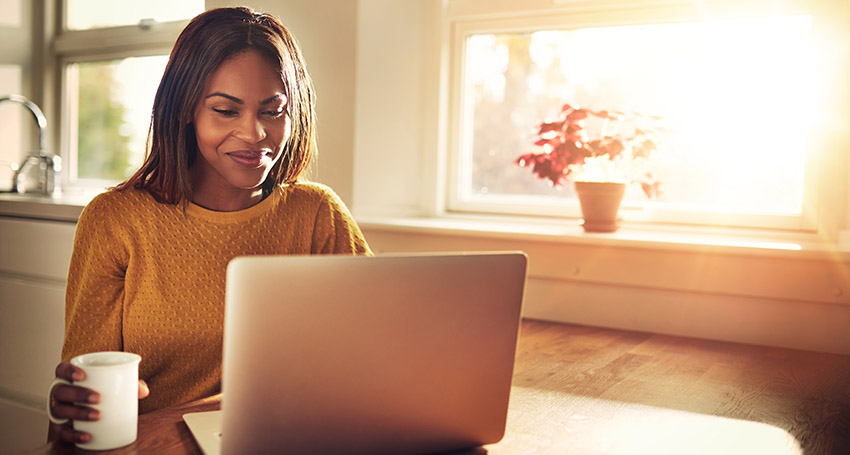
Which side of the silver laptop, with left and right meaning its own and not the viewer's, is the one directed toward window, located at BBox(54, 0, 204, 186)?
front

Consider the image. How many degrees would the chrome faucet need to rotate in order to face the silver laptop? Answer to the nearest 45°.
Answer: approximately 90° to its left

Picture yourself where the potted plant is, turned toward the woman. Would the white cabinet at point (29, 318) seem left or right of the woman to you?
right

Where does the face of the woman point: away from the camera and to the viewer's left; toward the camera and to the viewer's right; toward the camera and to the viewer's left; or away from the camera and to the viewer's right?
toward the camera and to the viewer's right

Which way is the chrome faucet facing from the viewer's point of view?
to the viewer's left

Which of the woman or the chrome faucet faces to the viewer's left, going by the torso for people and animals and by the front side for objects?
the chrome faucet

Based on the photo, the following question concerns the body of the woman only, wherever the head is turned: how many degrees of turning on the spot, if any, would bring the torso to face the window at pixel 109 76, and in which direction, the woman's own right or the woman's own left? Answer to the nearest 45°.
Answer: approximately 135° to the woman's own left

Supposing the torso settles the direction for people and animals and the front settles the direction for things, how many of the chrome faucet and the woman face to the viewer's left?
1

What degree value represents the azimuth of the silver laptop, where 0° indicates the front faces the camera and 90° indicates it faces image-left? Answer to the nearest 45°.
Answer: approximately 135°

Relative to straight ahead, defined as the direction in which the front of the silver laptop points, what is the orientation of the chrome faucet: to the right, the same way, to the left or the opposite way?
to the left

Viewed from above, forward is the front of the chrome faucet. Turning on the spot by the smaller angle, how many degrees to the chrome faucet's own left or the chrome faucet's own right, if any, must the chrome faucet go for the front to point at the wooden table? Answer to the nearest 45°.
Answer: approximately 90° to the chrome faucet's own left

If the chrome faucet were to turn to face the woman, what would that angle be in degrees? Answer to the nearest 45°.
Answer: approximately 90° to its left

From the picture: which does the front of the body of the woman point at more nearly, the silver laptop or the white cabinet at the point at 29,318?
the silver laptop
